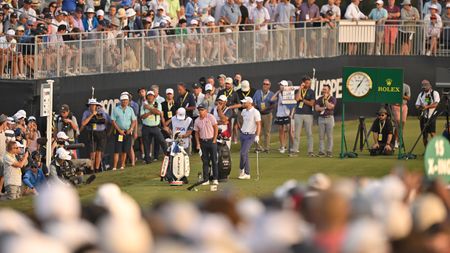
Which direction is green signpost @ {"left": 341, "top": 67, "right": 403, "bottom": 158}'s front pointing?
toward the camera

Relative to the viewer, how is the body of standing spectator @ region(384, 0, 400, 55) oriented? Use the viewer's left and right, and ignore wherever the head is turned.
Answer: facing the viewer

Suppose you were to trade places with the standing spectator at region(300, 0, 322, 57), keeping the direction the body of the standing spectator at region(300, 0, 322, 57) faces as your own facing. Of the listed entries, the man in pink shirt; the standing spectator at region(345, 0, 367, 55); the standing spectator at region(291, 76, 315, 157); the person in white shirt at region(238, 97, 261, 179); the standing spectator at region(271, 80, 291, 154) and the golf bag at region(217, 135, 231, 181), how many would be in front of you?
5

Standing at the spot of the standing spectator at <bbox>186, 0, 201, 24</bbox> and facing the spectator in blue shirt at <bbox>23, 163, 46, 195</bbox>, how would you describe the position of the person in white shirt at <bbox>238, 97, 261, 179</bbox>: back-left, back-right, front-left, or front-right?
front-left

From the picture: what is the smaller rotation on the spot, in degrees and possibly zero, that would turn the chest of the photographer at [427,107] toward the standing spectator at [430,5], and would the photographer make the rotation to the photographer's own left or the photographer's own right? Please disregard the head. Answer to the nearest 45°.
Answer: approximately 135° to the photographer's own right

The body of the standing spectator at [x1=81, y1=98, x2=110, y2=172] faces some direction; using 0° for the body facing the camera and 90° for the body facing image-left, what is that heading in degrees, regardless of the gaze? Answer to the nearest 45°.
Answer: approximately 0°
